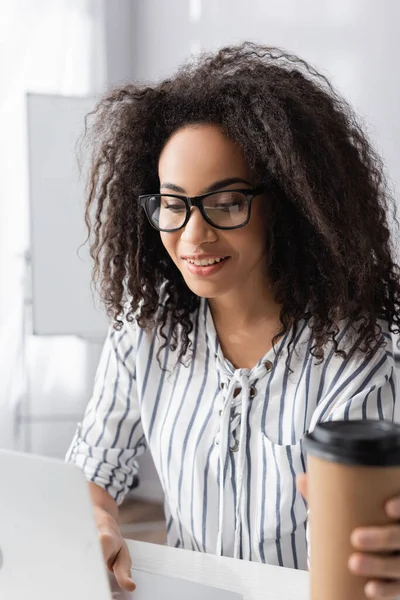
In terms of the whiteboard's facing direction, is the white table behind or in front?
in front

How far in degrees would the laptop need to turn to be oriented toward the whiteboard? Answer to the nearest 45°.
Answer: approximately 45° to its left

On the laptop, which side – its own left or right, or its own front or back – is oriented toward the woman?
front

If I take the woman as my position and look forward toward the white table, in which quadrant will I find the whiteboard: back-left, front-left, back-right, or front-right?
back-right

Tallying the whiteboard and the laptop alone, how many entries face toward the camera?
1

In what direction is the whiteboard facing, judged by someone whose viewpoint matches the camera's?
facing the viewer

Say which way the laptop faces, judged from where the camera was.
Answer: facing away from the viewer and to the right of the viewer

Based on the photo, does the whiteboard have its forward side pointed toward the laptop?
yes

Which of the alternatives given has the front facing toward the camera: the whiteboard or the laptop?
the whiteboard

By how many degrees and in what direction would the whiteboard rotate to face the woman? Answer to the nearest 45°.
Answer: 0° — it already faces them

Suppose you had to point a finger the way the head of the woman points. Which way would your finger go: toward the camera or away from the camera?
toward the camera
